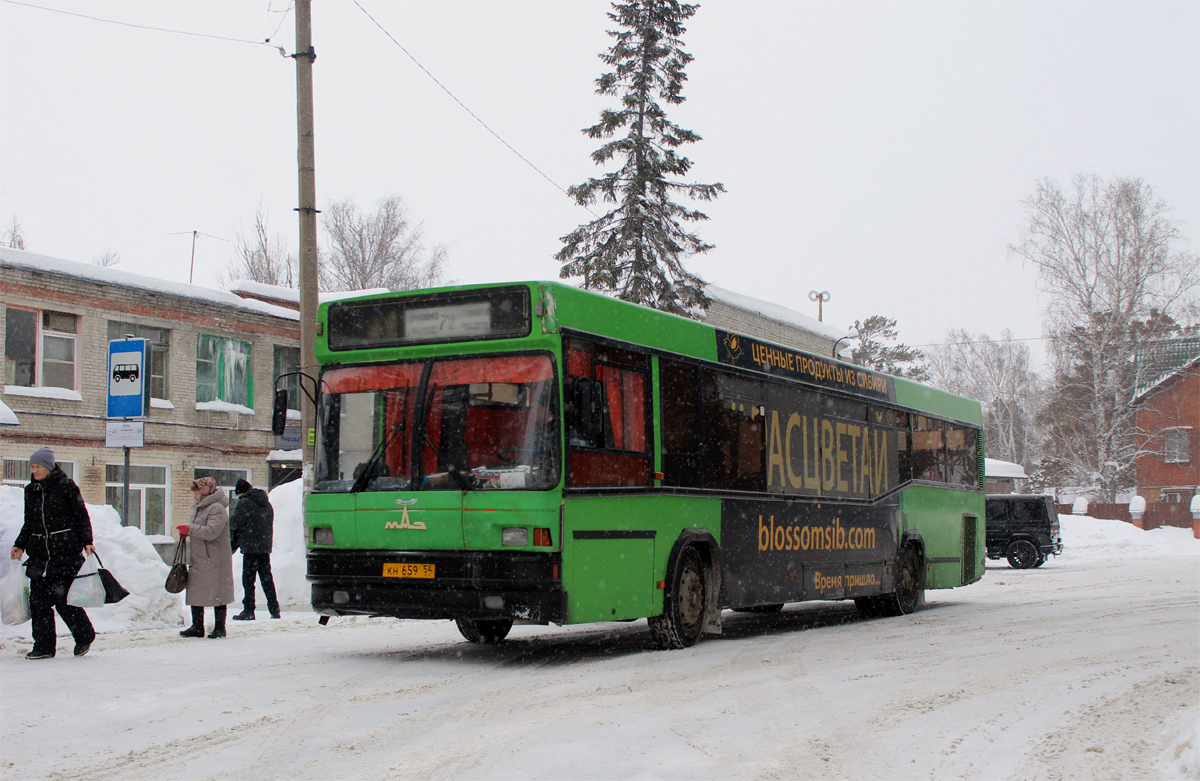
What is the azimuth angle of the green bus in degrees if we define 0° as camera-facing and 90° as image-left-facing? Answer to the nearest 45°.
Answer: approximately 45°

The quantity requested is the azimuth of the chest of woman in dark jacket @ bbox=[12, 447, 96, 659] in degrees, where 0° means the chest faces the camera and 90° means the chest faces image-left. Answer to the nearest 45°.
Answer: approximately 45°

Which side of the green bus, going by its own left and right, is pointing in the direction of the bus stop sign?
right

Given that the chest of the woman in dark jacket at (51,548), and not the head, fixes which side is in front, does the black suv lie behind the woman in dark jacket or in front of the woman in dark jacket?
behind

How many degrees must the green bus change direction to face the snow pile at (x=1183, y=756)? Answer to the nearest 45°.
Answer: approximately 90° to its left

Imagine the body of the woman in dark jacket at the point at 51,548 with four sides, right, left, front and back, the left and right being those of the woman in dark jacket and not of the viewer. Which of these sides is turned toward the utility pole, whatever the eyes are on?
back

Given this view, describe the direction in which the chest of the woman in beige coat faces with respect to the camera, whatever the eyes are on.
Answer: to the viewer's left

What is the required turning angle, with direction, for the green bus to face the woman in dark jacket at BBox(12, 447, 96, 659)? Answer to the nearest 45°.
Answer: approximately 45° to its right
